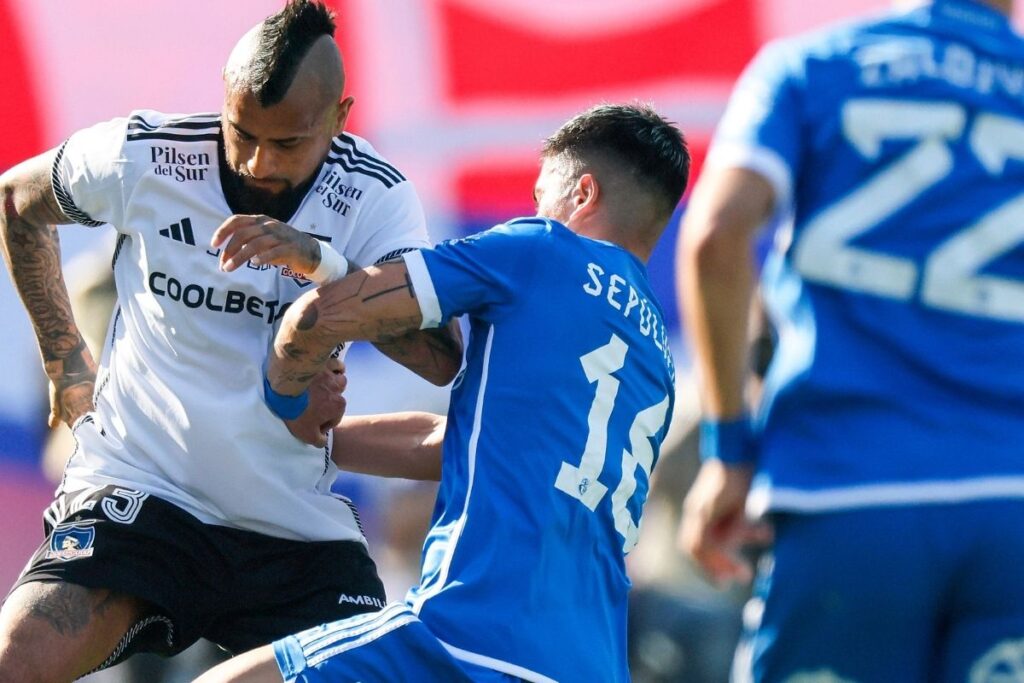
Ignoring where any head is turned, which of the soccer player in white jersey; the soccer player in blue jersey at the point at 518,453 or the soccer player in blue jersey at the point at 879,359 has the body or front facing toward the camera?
the soccer player in white jersey

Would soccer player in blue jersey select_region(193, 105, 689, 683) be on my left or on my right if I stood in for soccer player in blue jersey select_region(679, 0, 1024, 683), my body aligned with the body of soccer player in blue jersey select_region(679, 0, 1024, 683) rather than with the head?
on my left

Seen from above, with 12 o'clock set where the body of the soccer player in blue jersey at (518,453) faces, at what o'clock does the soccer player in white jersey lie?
The soccer player in white jersey is roughly at 12 o'clock from the soccer player in blue jersey.

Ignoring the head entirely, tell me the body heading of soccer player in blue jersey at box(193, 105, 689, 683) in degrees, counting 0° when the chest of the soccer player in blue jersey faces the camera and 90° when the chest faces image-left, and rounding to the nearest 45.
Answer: approximately 135°

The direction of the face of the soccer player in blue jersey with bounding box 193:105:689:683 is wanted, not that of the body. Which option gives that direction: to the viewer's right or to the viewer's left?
to the viewer's left

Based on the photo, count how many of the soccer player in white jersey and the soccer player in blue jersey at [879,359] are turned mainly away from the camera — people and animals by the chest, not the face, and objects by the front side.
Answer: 1

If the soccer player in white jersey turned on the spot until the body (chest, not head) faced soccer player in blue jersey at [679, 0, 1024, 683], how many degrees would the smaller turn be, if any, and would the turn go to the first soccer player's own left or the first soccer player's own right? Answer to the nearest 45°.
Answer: approximately 45° to the first soccer player's own left

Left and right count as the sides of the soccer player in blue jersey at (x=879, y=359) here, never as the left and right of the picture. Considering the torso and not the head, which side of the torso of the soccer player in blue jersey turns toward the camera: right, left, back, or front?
back

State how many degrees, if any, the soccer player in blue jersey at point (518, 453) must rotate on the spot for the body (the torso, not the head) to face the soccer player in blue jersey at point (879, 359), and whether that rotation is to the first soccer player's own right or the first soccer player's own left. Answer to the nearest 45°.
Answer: approximately 180°

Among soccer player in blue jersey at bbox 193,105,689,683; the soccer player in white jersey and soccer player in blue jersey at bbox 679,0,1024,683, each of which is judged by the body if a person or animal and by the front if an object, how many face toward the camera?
1
